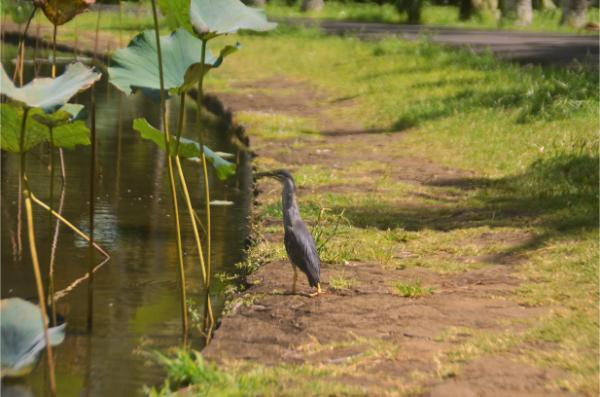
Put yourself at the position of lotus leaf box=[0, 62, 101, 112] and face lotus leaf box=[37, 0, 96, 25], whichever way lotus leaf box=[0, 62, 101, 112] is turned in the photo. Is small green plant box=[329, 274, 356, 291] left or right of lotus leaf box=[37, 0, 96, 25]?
right

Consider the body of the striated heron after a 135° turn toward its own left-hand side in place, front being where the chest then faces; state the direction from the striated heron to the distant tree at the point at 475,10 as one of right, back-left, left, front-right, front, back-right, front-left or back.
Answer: back-left

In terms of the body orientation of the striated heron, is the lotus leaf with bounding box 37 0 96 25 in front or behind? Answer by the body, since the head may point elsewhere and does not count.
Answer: in front

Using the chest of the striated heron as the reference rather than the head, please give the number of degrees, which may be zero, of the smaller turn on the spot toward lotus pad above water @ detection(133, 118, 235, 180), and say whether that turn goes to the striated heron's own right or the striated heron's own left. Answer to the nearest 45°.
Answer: approximately 45° to the striated heron's own right

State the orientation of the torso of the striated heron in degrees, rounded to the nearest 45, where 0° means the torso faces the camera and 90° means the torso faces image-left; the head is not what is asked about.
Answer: approximately 90°

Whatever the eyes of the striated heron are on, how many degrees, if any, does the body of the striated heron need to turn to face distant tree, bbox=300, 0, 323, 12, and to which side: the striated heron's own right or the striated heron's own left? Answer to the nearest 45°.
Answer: approximately 90° to the striated heron's own right

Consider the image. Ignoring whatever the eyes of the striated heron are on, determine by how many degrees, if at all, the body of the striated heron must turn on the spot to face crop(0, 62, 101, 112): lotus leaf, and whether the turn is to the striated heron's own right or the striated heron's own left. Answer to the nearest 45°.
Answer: approximately 45° to the striated heron's own left

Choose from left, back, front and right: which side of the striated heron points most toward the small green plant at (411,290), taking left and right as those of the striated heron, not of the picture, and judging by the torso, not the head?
back

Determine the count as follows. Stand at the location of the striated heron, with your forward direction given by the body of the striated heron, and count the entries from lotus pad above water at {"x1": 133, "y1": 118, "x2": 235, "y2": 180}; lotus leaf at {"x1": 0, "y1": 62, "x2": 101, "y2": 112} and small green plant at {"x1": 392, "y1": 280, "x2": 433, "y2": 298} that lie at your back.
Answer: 1
